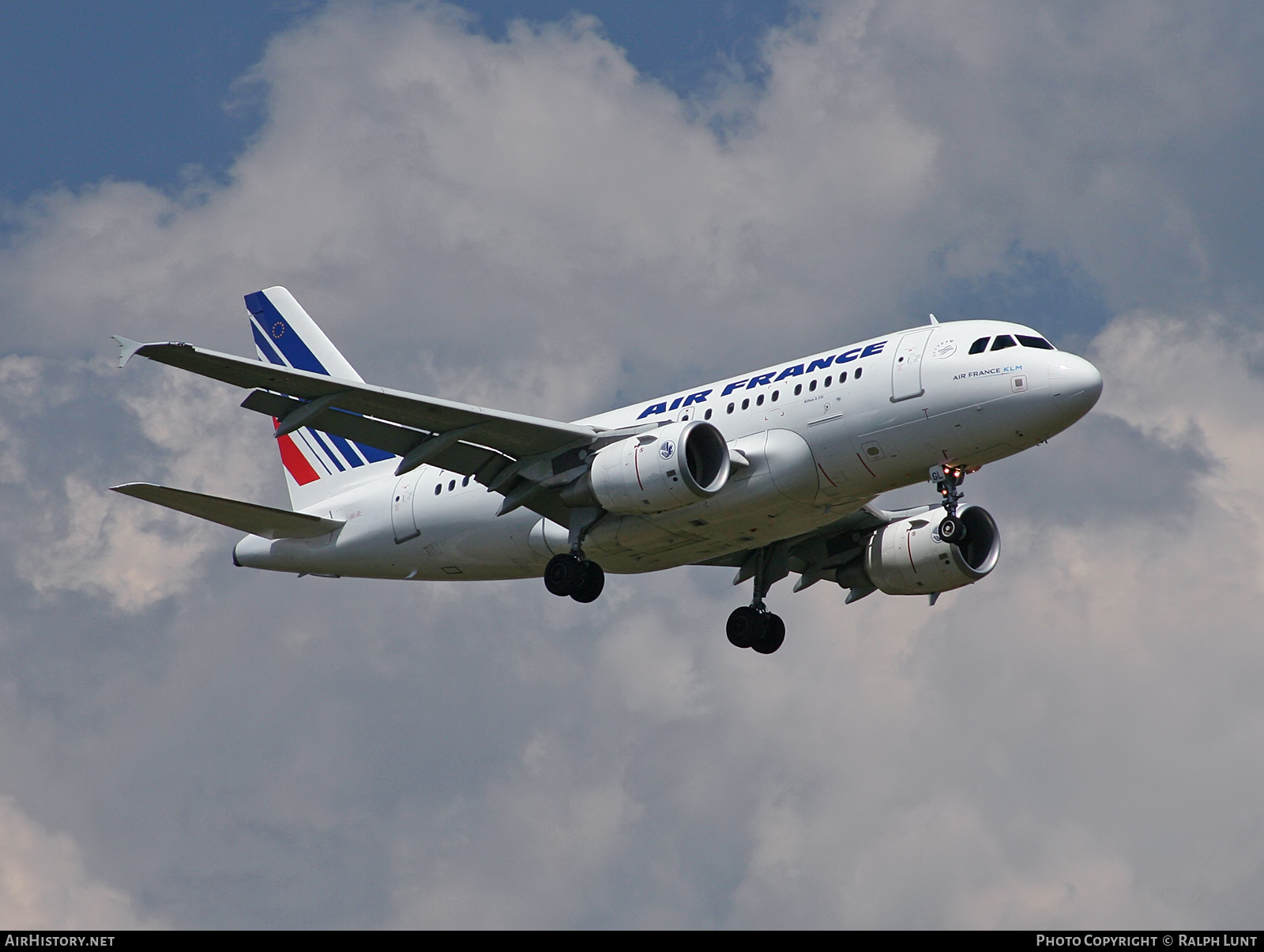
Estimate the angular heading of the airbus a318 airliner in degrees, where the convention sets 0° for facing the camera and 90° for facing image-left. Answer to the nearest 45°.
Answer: approximately 315°
